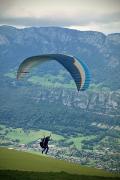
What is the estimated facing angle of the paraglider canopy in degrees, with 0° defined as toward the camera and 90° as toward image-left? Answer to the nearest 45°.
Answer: approximately 225°
